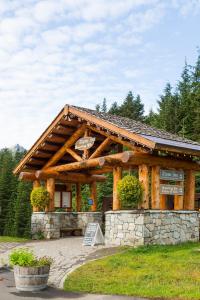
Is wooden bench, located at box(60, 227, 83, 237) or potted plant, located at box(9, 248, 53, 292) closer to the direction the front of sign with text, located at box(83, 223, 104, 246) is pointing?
the potted plant

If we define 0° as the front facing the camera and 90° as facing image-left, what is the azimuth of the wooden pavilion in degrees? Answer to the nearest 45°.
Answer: approximately 45°

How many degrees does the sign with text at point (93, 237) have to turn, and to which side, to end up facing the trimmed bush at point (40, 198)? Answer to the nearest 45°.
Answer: approximately 90° to its right

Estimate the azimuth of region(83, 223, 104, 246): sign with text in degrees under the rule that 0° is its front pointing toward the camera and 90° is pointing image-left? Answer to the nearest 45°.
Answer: approximately 45°

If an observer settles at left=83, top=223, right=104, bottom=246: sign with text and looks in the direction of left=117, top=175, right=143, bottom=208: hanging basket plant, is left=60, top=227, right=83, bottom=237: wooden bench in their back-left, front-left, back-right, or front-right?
back-left

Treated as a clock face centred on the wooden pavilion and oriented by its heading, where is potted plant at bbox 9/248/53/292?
The potted plant is roughly at 11 o'clock from the wooden pavilion.

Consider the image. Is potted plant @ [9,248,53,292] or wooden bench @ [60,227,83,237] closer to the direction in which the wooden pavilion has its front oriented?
the potted plant

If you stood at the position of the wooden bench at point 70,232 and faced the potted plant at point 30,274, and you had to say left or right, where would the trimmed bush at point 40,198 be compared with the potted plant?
right
